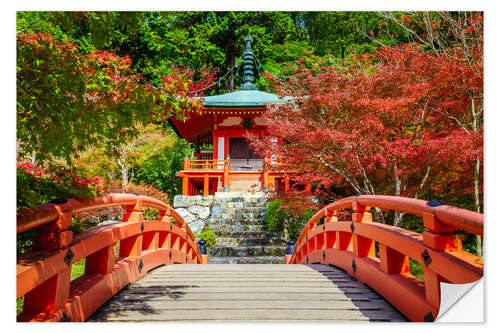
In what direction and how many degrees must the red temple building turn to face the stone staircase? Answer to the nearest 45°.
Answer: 0° — it already faces it

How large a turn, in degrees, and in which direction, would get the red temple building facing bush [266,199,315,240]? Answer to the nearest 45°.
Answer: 0° — it already faces it

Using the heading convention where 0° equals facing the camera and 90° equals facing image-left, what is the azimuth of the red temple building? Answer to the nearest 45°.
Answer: approximately 0°

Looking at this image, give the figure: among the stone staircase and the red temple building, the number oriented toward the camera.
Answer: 2

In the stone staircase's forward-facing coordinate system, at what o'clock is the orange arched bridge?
The orange arched bridge is roughly at 12 o'clock from the stone staircase.

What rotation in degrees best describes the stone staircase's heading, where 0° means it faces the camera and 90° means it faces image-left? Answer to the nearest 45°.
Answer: approximately 0°

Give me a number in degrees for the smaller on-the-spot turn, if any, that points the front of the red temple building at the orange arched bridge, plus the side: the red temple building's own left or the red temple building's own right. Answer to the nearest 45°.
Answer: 0° — it already faces it

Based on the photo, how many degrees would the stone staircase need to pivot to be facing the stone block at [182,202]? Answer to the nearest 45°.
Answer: approximately 135° to its right
